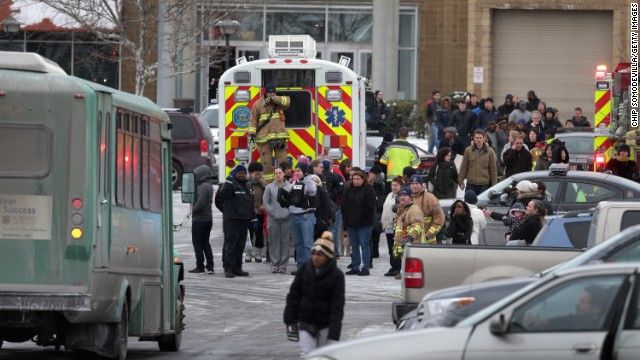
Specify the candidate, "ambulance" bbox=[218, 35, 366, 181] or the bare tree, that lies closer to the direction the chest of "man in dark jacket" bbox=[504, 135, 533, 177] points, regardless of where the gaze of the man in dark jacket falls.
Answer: the ambulance

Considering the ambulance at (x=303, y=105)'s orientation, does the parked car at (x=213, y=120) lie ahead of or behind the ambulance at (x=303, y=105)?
ahead

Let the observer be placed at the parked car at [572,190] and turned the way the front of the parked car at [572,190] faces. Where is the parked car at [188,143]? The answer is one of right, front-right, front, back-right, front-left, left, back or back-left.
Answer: front-right

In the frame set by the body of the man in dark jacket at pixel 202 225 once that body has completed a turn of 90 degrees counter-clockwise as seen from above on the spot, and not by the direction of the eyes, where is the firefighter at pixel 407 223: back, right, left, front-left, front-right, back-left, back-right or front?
front-left

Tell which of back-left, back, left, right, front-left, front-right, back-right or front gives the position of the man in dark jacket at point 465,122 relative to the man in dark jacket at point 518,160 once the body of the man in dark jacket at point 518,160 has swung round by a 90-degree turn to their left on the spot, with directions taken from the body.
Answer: left

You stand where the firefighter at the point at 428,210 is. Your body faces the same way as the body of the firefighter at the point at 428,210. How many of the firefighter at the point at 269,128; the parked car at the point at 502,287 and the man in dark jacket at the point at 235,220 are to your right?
2

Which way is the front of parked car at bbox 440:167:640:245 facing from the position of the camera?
facing to the left of the viewer

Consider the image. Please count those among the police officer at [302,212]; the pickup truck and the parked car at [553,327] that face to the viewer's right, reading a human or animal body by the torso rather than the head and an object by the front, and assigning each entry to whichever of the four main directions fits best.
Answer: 1

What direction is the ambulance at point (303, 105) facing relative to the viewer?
away from the camera

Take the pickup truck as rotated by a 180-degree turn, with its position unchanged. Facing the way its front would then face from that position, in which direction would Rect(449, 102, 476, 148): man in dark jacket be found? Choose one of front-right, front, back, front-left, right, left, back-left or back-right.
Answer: right

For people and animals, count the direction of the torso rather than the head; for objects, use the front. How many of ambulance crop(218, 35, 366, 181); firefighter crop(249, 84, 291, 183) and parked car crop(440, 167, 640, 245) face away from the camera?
1
